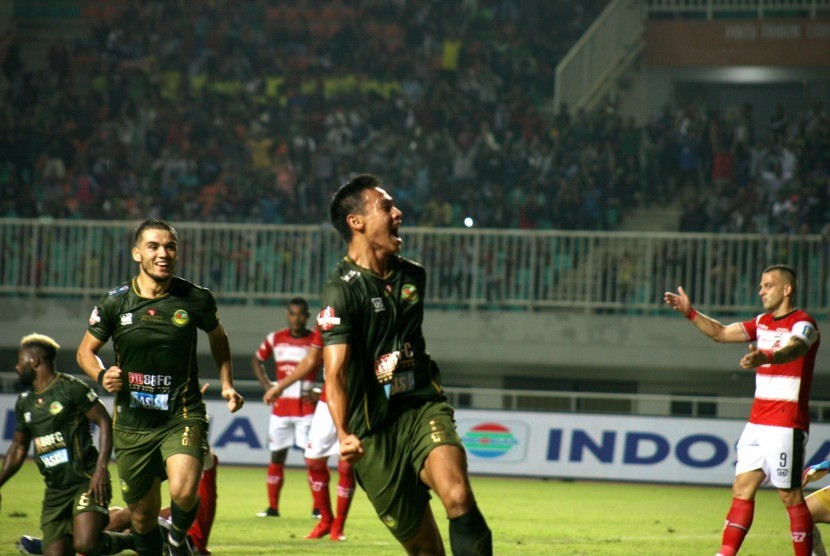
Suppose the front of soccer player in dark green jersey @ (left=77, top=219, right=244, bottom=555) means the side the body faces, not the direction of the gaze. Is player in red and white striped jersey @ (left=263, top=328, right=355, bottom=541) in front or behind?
behind

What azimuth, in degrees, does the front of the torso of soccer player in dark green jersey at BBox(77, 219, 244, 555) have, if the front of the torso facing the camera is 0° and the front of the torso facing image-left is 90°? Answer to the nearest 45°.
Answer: approximately 0°

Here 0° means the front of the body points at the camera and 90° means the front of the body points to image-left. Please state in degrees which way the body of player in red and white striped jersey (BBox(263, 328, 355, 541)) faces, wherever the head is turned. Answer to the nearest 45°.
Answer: approximately 45°

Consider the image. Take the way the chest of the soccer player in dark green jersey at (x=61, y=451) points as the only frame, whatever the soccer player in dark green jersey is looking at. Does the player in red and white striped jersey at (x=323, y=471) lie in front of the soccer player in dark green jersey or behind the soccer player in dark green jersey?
behind

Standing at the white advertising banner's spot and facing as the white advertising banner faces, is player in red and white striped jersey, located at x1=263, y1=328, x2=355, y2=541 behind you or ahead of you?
ahead

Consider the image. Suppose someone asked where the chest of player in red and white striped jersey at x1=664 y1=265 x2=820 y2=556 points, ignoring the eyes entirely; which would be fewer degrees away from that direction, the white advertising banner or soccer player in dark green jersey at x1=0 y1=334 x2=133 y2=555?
the soccer player in dark green jersey

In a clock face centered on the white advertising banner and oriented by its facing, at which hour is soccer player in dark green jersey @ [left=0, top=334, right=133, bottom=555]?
The soccer player in dark green jersey is roughly at 1 o'clock from the white advertising banner.

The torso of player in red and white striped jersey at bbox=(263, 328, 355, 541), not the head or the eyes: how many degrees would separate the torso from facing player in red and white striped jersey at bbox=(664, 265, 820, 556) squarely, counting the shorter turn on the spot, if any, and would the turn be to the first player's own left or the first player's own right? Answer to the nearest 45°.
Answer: approximately 90° to the first player's own left

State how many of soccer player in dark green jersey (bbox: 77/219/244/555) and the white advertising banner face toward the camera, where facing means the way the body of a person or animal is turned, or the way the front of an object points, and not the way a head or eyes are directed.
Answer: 2

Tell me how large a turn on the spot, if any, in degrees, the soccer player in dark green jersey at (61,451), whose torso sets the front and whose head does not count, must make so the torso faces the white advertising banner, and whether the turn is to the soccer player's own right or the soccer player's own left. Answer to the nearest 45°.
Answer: approximately 180°
